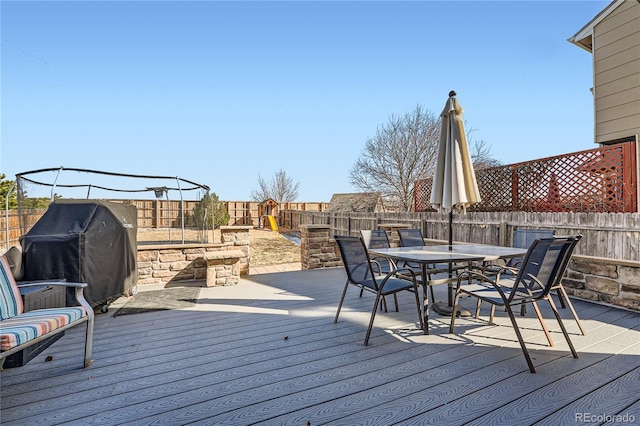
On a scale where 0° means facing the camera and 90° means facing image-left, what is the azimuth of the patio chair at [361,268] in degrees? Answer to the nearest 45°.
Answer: approximately 225°

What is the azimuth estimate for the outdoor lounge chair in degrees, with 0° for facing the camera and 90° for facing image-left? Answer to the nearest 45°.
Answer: approximately 315°

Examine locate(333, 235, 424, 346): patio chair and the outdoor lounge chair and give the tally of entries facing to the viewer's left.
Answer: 0

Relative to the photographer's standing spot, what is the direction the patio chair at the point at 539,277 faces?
facing away from the viewer and to the left of the viewer

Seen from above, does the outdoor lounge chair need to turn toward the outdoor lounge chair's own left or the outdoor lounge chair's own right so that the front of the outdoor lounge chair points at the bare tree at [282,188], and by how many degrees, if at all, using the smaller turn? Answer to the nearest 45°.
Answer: approximately 90° to the outdoor lounge chair's own left

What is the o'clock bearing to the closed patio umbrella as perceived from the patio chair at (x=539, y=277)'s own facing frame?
The closed patio umbrella is roughly at 12 o'clock from the patio chair.

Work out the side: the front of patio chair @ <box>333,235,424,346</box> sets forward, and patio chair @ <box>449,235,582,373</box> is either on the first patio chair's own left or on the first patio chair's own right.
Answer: on the first patio chair's own right

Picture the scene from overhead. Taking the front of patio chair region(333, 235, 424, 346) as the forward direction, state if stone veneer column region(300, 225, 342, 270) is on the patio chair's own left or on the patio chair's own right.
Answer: on the patio chair's own left

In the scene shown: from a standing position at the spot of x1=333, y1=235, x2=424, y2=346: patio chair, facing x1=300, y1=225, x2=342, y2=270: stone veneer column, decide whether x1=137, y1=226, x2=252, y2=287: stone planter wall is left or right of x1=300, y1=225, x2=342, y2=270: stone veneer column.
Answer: left

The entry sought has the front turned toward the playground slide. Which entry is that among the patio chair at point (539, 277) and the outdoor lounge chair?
the patio chair

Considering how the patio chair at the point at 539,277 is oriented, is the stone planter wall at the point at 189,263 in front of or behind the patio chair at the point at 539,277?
in front

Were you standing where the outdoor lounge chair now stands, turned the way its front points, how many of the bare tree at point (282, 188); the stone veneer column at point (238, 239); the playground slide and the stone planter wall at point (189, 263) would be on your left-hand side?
4

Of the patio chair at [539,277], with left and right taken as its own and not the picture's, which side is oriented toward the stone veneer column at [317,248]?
front

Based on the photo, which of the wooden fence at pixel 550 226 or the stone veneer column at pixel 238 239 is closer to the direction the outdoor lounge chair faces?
the wooden fence
